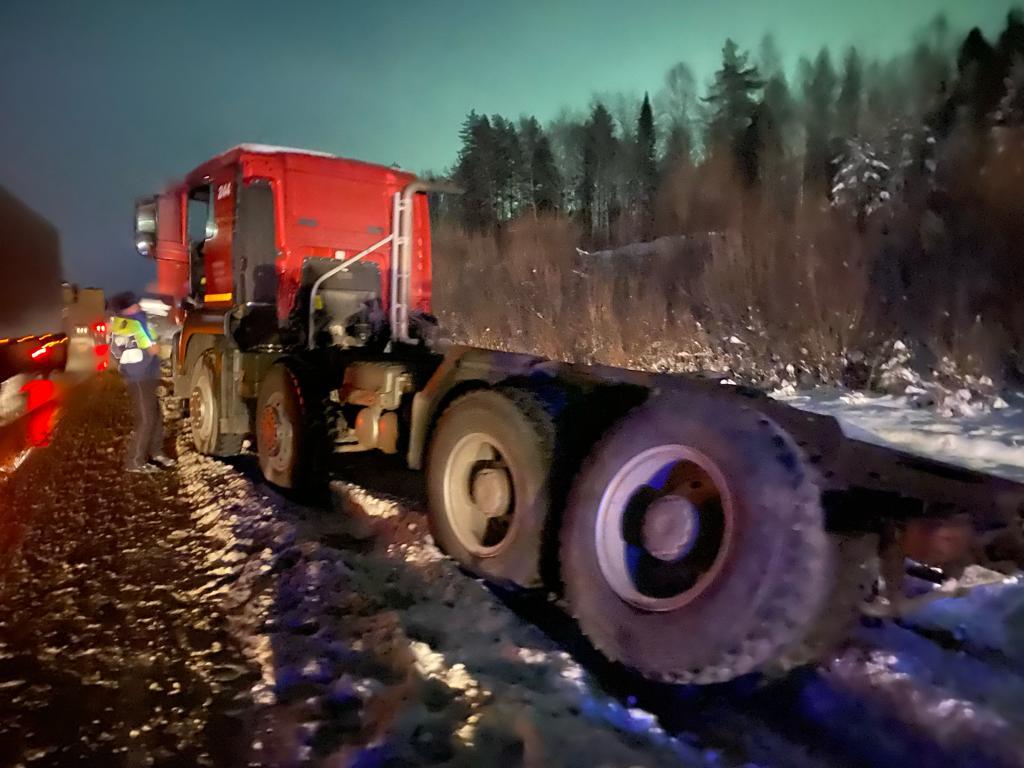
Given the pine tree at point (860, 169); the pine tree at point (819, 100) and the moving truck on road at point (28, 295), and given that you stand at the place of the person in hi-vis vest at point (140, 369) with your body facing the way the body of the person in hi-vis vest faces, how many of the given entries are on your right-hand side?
0

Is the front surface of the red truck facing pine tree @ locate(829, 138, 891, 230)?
no

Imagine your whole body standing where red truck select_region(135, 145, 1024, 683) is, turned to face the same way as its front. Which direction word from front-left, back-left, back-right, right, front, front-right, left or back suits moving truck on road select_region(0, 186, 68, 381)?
front

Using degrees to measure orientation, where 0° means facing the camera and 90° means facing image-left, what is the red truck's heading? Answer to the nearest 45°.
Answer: approximately 135°

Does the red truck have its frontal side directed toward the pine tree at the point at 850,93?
no

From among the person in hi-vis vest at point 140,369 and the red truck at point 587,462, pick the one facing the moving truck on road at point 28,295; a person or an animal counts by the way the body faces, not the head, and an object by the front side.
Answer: the red truck

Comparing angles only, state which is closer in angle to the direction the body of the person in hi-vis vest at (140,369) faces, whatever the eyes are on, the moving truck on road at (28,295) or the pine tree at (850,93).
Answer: the pine tree

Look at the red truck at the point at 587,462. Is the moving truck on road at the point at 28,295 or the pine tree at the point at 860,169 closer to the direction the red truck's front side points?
the moving truck on road

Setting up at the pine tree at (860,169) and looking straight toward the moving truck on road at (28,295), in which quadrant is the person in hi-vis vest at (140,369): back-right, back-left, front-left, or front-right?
front-left
